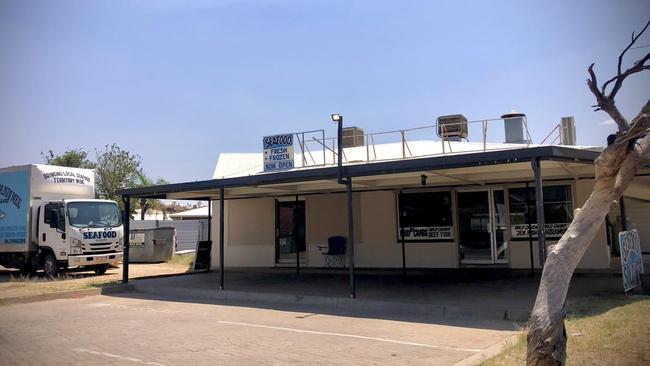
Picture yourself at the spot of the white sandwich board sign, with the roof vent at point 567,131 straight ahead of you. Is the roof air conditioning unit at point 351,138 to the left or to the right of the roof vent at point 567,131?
left

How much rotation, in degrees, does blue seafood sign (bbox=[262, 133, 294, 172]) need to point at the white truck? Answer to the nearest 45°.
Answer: approximately 90° to its right

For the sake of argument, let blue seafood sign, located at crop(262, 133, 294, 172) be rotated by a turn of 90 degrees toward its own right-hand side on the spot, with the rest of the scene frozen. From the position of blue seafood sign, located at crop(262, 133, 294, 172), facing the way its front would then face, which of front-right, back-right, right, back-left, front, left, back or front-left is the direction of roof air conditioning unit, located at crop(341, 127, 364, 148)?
back-right

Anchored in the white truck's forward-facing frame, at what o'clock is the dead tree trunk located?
The dead tree trunk is roughly at 1 o'clock from the white truck.

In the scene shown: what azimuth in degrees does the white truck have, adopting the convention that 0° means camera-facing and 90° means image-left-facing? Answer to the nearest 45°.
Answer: approximately 315°

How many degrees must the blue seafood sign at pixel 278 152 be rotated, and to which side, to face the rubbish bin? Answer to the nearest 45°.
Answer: approximately 135° to its right

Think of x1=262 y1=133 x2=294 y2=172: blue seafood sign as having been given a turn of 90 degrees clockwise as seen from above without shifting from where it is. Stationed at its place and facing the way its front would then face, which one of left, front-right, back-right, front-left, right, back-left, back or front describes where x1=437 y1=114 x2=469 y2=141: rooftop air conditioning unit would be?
back

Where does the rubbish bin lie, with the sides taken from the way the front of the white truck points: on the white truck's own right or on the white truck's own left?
on the white truck's own left

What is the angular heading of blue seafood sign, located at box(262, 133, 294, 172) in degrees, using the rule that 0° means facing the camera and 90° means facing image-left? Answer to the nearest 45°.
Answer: approximately 0°
